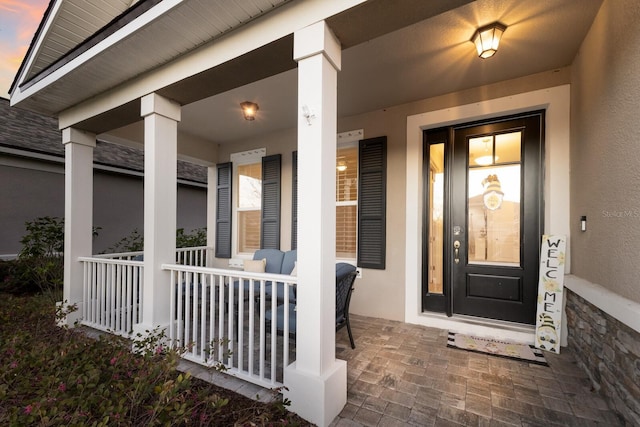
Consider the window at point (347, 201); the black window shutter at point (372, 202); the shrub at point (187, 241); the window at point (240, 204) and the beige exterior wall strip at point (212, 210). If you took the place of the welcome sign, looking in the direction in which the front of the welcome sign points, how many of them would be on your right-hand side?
5

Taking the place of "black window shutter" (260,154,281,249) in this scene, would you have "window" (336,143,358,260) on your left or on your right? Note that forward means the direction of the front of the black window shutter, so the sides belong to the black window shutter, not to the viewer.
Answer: on your left

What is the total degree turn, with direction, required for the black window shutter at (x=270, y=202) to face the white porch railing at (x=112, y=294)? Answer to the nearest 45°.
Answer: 0° — it already faces it

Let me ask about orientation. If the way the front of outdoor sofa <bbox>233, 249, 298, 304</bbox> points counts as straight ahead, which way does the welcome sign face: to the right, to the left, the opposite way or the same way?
the same way

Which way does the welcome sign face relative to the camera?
toward the camera

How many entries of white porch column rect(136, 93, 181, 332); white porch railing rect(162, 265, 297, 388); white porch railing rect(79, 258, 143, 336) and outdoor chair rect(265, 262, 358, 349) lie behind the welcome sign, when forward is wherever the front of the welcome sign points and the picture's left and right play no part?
0

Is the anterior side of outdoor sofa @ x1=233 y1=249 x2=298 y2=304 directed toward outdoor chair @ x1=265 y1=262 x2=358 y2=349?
no

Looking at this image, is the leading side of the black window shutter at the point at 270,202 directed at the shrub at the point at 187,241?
no

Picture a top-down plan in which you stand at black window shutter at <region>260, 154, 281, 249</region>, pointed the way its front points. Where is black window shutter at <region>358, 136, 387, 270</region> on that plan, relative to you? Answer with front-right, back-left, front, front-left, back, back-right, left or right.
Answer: left

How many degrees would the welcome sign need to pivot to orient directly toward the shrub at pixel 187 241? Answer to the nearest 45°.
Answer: approximately 90° to its right

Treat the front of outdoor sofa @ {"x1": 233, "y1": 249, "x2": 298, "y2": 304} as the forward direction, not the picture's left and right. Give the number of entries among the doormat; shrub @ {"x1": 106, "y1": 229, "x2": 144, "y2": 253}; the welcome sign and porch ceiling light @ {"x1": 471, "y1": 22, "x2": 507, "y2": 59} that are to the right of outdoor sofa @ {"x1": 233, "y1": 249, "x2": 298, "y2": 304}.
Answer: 1

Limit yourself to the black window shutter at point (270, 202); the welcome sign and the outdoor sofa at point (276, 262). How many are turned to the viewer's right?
0

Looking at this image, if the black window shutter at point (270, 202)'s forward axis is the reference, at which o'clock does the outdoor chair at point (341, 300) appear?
The outdoor chair is roughly at 10 o'clock from the black window shutter.

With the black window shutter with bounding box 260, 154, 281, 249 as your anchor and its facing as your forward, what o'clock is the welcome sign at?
The welcome sign is roughly at 9 o'clock from the black window shutter.

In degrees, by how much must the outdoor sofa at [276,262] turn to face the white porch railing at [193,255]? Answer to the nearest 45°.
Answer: approximately 90° to its right

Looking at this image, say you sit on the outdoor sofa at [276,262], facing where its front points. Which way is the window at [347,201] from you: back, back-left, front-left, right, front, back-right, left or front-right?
back-left

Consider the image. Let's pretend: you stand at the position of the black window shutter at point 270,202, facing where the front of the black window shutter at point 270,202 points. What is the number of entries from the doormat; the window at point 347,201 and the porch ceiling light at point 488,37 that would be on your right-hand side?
0

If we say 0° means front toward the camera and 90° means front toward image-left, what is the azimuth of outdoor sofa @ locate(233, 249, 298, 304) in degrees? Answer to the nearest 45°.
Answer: approximately 45°

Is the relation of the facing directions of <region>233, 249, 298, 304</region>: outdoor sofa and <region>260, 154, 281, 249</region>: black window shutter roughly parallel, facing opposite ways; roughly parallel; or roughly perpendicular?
roughly parallel

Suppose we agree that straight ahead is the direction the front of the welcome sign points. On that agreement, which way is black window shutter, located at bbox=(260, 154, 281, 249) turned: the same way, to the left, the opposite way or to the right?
the same way
